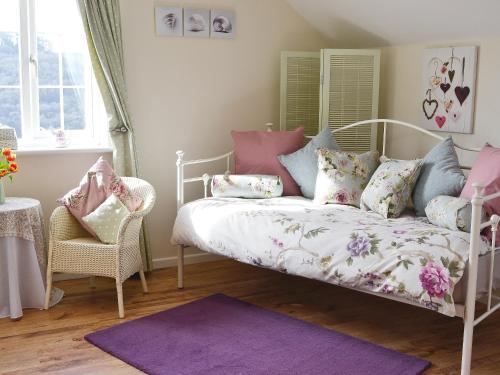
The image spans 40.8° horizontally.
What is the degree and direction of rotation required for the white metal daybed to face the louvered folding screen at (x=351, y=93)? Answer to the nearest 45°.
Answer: approximately 135° to its right

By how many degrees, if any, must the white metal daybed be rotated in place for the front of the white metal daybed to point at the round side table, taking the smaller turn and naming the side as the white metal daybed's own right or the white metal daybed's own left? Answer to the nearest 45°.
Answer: approximately 45° to the white metal daybed's own right

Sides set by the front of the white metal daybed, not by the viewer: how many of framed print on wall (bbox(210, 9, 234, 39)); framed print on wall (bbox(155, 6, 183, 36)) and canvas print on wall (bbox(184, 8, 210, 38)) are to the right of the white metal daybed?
3

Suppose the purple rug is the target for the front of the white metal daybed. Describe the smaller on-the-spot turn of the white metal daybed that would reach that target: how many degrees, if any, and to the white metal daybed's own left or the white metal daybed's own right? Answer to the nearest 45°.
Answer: approximately 45° to the white metal daybed's own right

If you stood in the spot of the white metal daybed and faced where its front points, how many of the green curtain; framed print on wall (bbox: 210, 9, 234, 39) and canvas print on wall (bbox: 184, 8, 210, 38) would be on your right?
3

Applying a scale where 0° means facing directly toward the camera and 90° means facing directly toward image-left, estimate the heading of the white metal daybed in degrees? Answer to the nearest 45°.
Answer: approximately 45°

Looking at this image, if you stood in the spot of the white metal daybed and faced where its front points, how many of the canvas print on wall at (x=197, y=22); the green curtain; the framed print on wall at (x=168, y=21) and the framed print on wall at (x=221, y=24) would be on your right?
4

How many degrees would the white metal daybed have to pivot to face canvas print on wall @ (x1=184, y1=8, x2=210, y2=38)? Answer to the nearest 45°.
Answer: approximately 90° to its right

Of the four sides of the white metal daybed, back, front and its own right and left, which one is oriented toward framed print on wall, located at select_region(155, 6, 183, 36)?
right

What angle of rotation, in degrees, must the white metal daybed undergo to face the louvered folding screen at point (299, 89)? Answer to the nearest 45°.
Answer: approximately 135° to its right

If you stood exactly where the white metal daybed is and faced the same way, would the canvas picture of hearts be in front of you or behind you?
behind

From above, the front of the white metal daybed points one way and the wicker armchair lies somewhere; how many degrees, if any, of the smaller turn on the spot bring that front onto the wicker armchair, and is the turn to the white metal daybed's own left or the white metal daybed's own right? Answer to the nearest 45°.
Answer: approximately 45° to the white metal daybed's own right
